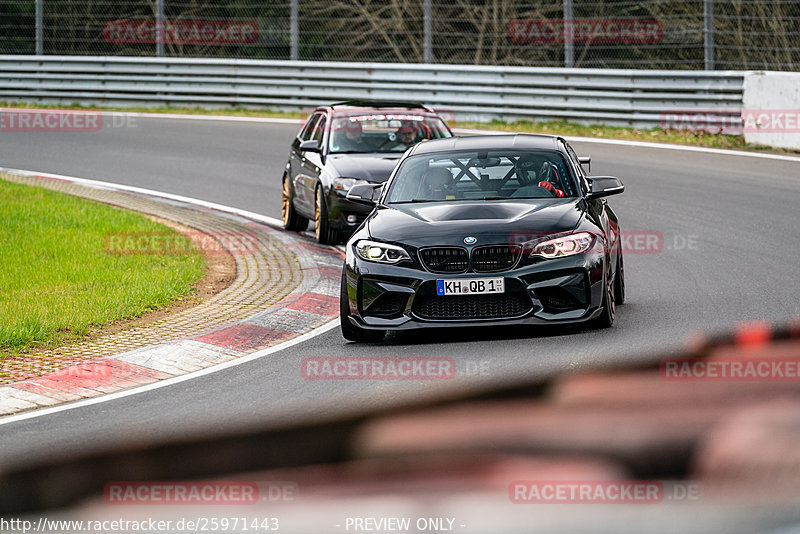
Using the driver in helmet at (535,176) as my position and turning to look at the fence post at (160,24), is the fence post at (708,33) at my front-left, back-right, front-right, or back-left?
front-right

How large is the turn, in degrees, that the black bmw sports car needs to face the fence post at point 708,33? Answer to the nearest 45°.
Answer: approximately 180°

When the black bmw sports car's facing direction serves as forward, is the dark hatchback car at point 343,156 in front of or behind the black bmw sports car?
behind

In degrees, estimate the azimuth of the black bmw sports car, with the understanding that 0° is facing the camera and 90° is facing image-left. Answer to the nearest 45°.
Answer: approximately 0°

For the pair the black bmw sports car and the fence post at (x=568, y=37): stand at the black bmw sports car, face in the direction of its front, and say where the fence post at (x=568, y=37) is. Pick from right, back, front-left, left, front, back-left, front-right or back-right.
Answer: back

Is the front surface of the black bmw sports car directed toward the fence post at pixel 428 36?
no

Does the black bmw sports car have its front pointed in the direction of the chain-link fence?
no

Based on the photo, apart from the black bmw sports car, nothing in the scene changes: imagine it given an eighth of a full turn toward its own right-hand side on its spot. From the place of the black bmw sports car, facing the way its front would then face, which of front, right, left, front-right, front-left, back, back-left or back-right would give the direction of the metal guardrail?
back-right
